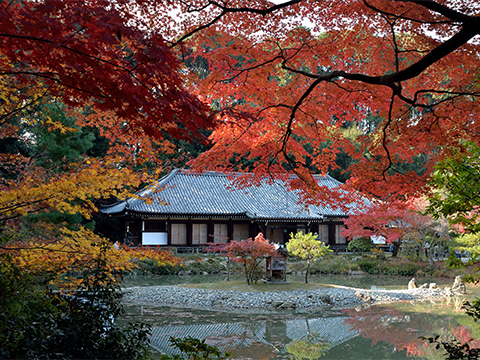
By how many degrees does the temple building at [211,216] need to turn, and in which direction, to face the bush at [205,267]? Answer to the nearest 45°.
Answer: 0° — it already faces it

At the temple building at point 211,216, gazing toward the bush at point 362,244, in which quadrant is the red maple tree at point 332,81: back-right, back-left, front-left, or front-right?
front-right

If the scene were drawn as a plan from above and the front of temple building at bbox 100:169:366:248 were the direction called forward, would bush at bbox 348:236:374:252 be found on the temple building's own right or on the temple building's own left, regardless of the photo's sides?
on the temple building's own left

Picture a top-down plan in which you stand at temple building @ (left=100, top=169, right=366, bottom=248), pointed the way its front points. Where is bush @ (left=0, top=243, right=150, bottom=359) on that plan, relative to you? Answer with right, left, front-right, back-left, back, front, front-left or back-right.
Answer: front

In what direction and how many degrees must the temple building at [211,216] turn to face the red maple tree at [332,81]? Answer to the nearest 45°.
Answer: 0° — it already faces it

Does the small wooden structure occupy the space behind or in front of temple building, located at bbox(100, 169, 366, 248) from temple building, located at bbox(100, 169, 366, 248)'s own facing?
in front

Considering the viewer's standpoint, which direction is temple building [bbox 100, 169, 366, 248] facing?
facing the viewer

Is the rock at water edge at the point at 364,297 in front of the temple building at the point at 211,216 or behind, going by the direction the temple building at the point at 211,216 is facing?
in front
